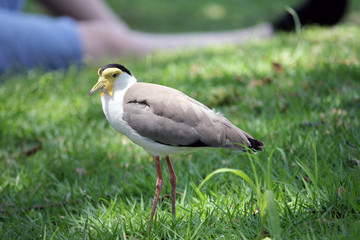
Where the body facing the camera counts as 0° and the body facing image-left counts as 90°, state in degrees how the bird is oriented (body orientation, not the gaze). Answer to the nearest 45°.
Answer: approximately 90°
